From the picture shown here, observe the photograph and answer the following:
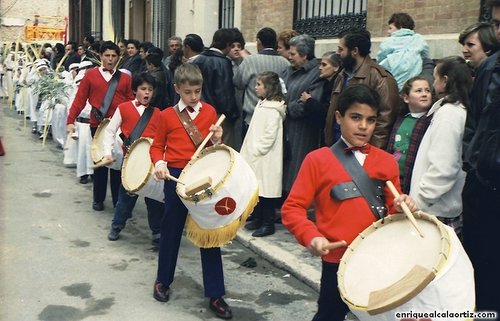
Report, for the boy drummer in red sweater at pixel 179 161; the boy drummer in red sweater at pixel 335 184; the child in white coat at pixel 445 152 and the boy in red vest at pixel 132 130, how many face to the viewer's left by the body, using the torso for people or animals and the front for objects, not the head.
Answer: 1

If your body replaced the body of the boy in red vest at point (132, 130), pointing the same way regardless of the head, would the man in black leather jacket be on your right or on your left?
on your left

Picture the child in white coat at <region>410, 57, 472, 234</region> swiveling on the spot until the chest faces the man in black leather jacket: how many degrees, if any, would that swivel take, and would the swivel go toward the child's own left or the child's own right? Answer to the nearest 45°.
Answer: approximately 45° to the child's own right

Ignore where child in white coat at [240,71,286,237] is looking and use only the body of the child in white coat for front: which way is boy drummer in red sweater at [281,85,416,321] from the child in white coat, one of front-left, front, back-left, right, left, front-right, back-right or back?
left
